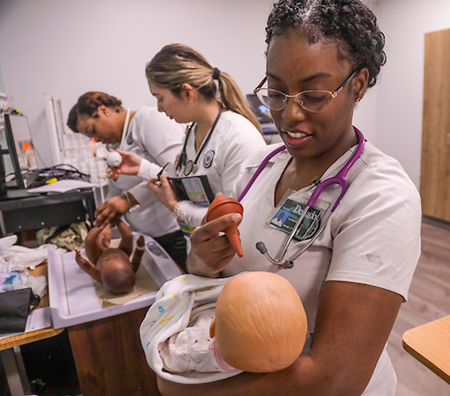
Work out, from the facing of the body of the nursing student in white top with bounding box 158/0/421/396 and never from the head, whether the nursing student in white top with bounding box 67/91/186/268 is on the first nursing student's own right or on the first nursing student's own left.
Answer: on the first nursing student's own right

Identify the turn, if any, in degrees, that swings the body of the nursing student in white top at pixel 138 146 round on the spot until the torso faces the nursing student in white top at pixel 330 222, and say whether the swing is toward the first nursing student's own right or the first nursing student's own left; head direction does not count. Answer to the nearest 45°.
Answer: approximately 90° to the first nursing student's own left

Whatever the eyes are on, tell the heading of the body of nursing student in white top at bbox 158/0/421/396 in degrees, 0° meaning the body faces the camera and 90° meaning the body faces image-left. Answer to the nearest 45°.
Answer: approximately 45°

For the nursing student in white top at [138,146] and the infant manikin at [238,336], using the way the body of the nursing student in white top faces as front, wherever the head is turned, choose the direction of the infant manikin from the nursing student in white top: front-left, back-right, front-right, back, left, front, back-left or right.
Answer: left

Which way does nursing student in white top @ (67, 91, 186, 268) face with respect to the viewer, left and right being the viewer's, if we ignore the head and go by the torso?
facing to the left of the viewer

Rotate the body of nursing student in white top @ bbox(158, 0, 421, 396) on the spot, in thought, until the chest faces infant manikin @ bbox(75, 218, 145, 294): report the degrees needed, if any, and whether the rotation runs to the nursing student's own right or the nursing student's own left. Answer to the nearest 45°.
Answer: approximately 90° to the nursing student's own right
